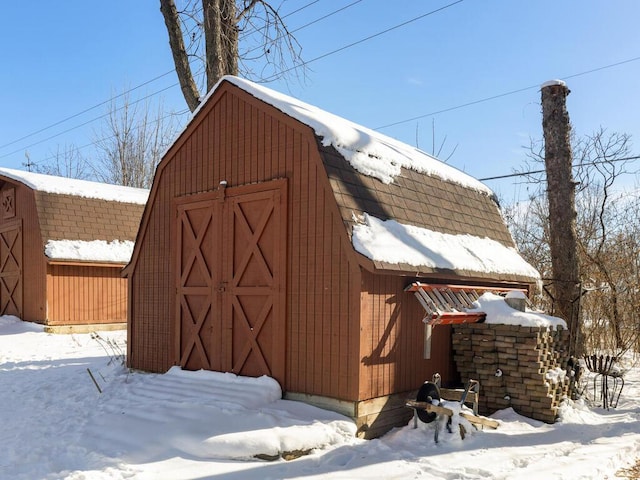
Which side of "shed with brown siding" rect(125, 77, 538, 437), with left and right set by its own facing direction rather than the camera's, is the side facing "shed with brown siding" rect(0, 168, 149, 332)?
right

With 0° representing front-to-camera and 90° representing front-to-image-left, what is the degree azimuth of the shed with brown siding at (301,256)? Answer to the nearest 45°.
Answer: approximately 45°

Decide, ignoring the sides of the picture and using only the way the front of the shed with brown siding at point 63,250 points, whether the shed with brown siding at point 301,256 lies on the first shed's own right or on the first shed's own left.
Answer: on the first shed's own left

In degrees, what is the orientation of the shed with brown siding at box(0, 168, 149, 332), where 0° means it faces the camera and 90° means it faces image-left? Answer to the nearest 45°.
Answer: approximately 45°
